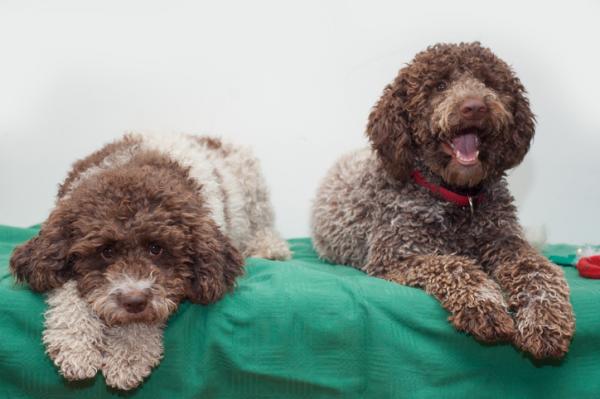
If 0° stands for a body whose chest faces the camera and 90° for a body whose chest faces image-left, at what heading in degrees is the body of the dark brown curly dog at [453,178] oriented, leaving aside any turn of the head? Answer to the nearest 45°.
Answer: approximately 315°

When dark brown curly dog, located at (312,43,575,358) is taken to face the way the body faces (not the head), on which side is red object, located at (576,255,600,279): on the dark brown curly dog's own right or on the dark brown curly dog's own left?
on the dark brown curly dog's own left
